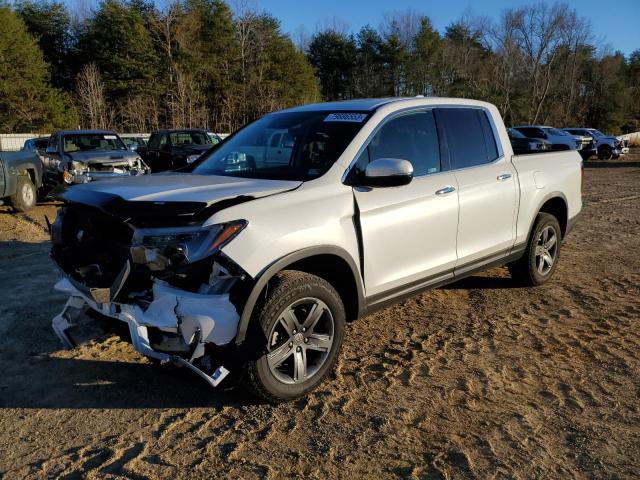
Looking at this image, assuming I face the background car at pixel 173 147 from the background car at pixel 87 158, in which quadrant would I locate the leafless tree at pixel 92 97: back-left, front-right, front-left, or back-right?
front-left

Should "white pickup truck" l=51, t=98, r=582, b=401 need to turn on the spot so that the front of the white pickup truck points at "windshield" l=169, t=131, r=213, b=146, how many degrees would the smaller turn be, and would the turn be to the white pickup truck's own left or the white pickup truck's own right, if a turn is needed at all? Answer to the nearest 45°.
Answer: approximately 135° to the white pickup truck's own right

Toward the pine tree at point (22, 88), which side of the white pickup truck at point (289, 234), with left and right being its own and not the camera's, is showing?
right

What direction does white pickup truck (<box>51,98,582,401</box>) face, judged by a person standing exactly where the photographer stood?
facing the viewer and to the left of the viewer

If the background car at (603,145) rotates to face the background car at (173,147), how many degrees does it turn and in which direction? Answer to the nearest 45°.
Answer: approximately 90° to its right

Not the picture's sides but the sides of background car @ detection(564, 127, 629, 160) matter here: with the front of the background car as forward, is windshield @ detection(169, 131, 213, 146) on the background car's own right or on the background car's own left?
on the background car's own right

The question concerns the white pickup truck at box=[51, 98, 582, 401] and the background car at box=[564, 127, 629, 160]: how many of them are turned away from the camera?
0

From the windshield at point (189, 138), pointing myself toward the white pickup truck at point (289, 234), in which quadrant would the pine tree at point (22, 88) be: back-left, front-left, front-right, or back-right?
back-right

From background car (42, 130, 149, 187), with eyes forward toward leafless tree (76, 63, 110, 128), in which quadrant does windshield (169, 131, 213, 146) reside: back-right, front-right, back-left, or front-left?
front-right

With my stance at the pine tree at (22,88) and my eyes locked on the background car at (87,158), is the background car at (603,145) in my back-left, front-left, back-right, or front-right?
front-left

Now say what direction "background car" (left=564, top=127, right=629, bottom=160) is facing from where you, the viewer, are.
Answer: facing the viewer and to the right of the viewer

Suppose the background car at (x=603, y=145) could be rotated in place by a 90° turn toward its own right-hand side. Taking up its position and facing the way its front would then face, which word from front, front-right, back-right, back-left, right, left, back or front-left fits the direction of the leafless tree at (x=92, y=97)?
front-right
